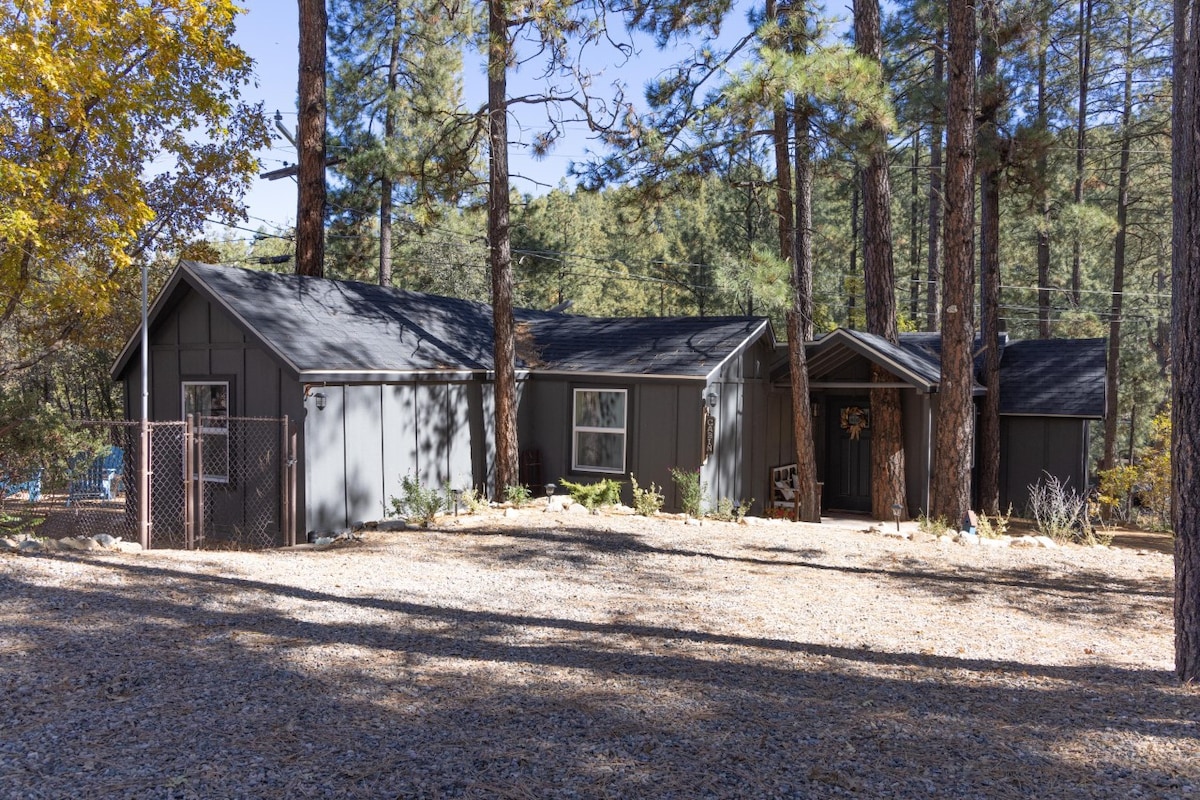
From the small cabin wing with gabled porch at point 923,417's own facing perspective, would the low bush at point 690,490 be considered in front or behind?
in front

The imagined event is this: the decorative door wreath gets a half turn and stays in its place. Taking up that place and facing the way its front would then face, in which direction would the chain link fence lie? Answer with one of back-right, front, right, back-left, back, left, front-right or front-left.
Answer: back-left

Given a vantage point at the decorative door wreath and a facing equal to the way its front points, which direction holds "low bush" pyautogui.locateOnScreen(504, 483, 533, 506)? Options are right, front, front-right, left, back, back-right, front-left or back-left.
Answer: front-right

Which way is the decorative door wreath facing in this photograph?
toward the camera

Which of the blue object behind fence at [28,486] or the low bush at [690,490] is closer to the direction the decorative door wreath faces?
the low bush

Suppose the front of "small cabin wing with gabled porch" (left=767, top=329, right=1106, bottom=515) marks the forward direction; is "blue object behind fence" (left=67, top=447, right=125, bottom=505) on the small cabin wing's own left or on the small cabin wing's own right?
on the small cabin wing's own right

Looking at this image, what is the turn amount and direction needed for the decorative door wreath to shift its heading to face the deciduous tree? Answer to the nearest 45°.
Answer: approximately 45° to its right

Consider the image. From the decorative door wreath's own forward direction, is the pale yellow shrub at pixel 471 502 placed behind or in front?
in front

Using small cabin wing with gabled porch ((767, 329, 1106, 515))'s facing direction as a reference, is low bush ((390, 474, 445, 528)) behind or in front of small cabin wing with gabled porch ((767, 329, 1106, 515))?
in front

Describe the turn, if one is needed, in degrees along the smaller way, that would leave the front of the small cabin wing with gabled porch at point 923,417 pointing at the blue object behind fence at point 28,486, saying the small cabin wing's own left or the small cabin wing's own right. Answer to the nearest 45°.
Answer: approximately 45° to the small cabin wing's own right

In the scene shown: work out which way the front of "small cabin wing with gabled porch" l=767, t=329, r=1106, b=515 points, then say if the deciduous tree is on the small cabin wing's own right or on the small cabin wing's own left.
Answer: on the small cabin wing's own right

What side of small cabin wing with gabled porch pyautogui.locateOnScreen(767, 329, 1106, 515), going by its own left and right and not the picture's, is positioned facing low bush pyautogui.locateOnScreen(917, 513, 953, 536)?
front
